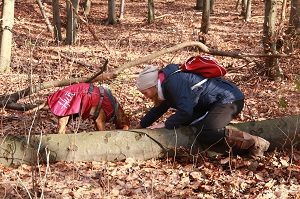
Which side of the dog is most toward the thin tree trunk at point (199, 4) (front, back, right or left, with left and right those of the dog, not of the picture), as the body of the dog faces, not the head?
left

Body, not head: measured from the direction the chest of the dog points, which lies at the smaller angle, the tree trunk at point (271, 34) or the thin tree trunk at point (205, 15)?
the tree trunk

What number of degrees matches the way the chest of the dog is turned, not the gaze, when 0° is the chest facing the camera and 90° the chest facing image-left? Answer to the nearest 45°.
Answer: approximately 270°

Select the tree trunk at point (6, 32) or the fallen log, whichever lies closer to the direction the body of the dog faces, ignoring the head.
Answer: the fallen log

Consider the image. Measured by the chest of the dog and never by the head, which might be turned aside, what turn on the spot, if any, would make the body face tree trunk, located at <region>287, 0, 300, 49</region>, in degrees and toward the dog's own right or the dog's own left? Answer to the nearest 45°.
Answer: approximately 45° to the dog's own left

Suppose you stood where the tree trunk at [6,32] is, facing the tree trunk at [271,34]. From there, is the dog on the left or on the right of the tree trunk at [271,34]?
right

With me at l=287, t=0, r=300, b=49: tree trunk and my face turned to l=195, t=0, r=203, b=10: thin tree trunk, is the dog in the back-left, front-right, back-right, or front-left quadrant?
back-left
